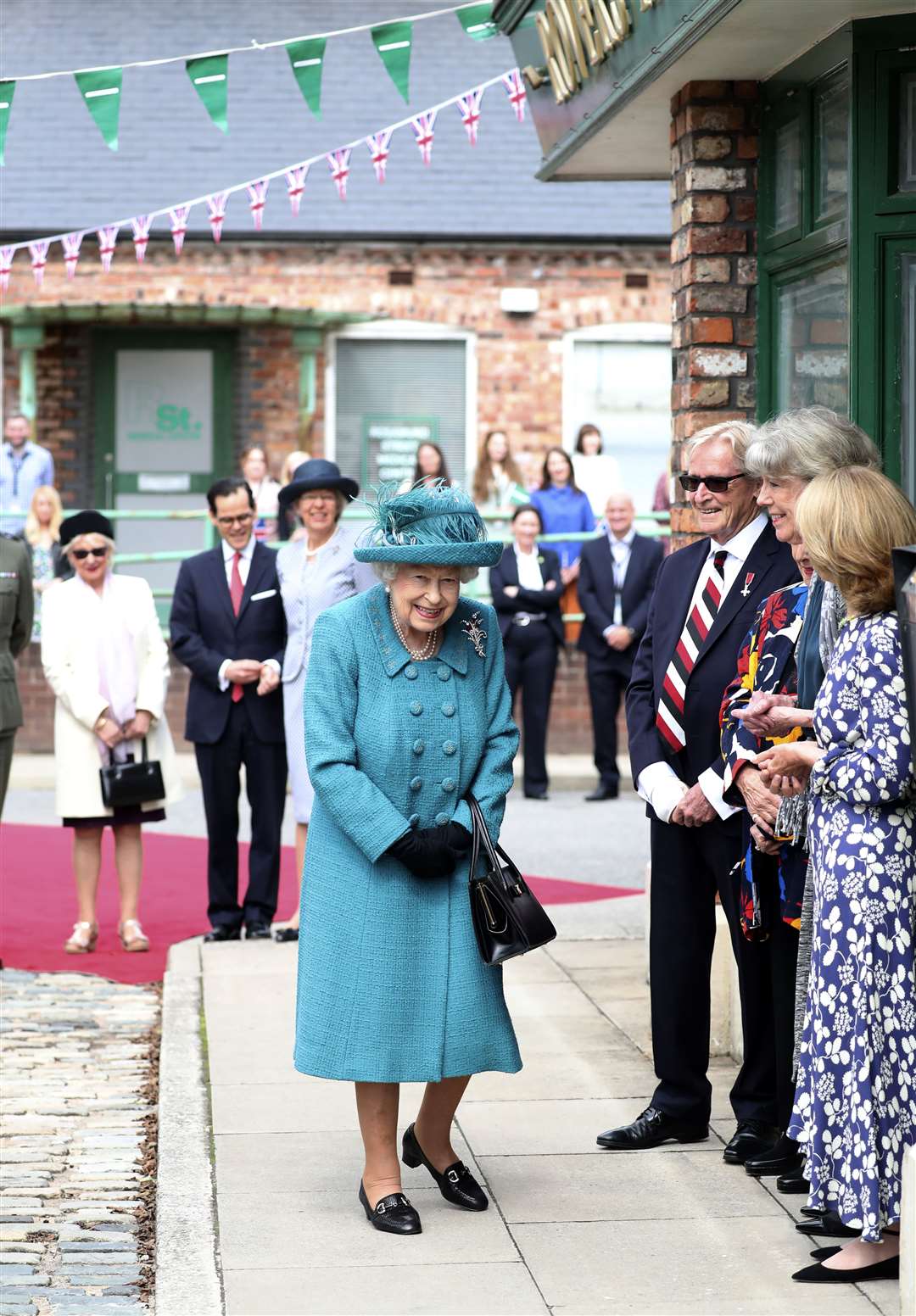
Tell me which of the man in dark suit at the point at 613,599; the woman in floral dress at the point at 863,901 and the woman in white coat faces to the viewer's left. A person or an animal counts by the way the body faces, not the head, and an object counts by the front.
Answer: the woman in floral dress

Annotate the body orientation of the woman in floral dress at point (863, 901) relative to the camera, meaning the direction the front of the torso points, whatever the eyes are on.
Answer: to the viewer's left

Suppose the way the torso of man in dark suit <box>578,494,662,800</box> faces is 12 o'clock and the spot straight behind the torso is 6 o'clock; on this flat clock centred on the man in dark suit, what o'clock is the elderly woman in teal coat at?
The elderly woman in teal coat is roughly at 12 o'clock from the man in dark suit.

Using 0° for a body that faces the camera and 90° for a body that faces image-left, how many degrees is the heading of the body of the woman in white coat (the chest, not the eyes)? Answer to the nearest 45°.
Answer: approximately 0°
